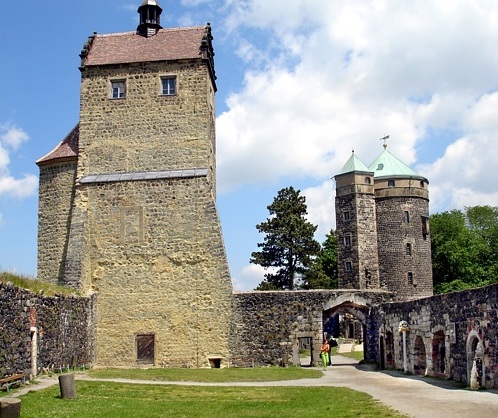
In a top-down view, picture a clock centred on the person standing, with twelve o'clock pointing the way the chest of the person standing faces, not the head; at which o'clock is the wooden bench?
The wooden bench is roughly at 1 o'clock from the person standing.

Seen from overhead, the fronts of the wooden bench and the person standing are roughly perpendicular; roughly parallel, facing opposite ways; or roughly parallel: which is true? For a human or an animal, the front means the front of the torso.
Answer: roughly perpendicular

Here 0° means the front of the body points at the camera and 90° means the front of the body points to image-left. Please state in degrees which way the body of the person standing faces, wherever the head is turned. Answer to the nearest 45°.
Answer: approximately 0°

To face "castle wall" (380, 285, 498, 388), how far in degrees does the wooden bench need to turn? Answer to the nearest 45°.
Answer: approximately 45° to its left

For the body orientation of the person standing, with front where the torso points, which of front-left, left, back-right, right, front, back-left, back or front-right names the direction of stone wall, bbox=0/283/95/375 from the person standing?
front-right

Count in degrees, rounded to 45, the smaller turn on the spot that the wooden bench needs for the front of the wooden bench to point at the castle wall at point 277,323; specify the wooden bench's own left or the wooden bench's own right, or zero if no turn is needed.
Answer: approximately 90° to the wooden bench's own left

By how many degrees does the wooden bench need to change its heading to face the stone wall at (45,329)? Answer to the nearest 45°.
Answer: approximately 135° to its left

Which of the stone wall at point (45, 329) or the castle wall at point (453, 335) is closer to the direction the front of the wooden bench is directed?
the castle wall

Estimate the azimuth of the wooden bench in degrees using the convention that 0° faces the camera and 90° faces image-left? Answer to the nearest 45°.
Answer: approximately 315°
